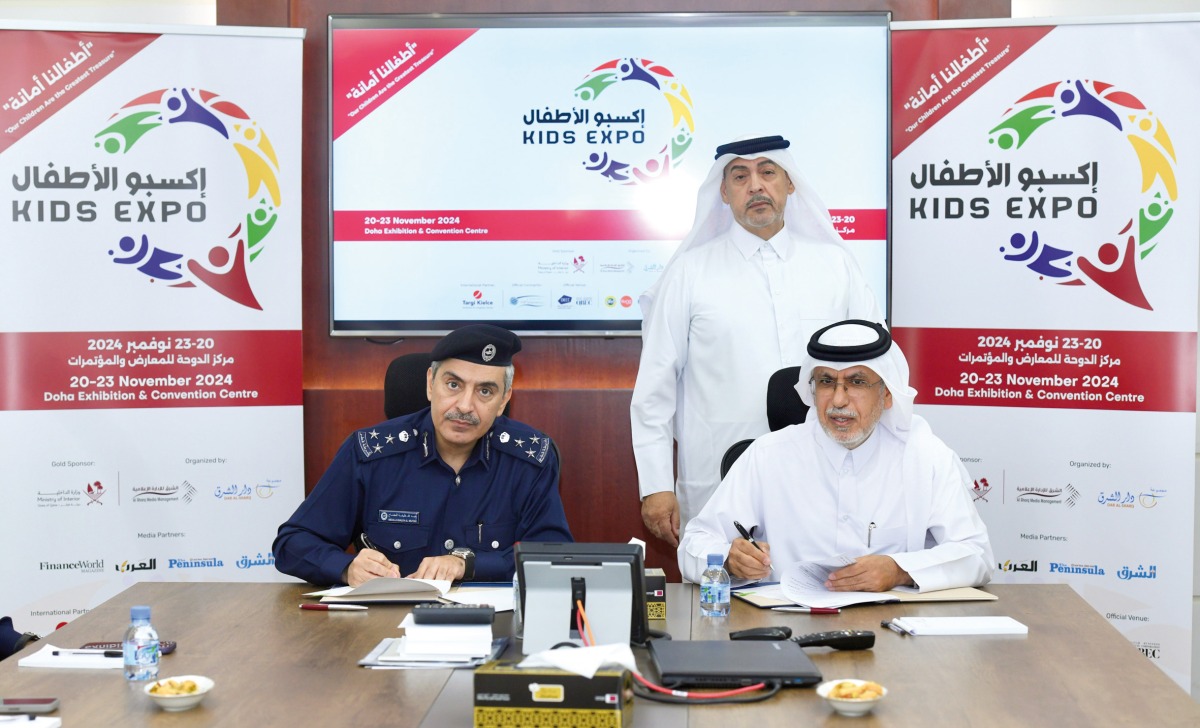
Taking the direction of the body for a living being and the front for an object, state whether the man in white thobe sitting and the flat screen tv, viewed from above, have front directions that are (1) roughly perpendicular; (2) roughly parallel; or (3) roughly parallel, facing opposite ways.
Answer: roughly parallel

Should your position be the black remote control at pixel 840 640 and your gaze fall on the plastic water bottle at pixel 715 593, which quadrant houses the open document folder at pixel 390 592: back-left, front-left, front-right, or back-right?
front-left

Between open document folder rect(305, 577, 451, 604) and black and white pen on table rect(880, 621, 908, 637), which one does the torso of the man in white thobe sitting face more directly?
the black and white pen on table

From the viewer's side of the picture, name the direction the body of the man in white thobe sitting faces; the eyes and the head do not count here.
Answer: toward the camera

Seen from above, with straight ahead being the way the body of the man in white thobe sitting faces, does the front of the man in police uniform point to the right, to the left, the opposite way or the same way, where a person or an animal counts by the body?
the same way

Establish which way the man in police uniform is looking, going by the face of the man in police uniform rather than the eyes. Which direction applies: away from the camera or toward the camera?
toward the camera

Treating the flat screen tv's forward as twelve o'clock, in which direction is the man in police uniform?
The man in police uniform is roughly at 12 o'clock from the flat screen tv.

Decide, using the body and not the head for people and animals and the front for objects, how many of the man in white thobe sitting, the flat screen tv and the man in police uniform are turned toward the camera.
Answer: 3

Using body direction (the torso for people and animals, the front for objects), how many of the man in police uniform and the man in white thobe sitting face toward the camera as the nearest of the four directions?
2

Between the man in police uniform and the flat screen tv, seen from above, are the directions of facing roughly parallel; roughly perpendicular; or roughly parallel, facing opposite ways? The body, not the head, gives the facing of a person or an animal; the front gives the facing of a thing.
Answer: roughly parallel

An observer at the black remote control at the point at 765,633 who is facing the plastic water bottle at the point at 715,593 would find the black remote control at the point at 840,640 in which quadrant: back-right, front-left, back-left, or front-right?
back-right

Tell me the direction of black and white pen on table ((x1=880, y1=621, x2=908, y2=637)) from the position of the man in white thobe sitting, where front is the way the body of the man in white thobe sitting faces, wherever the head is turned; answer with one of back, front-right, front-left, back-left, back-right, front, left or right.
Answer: front

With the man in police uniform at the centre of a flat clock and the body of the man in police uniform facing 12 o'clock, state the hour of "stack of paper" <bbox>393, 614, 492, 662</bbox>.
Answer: The stack of paper is roughly at 12 o'clock from the man in police uniform.

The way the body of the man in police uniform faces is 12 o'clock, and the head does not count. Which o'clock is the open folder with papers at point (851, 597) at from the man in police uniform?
The open folder with papers is roughly at 10 o'clock from the man in police uniform.

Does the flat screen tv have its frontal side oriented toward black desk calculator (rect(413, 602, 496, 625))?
yes

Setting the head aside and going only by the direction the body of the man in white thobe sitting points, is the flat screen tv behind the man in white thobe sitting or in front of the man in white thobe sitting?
behind

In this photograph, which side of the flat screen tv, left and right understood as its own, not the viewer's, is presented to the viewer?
front

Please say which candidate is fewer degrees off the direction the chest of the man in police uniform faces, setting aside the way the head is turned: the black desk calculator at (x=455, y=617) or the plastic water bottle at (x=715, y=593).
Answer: the black desk calculator

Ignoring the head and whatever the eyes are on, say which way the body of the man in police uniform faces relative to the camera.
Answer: toward the camera

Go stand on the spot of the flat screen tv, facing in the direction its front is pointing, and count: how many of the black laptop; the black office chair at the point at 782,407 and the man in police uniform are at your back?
0
